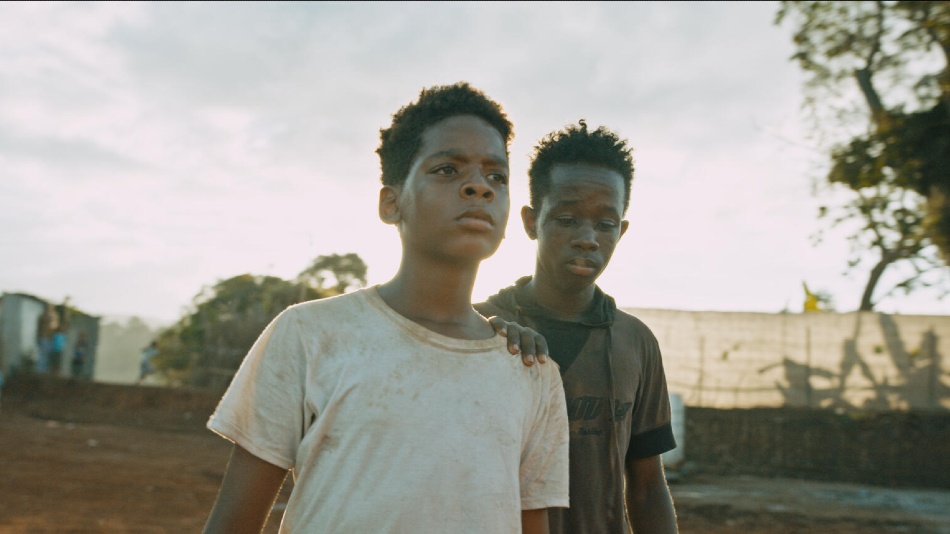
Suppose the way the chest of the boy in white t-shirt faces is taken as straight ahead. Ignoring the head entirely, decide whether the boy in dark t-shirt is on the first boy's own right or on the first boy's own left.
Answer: on the first boy's own left

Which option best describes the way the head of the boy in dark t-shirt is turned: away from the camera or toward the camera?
toward the camera

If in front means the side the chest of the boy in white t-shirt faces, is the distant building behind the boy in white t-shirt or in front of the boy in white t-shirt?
behind

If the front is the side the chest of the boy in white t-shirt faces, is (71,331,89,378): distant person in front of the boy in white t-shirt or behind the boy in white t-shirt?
behind
